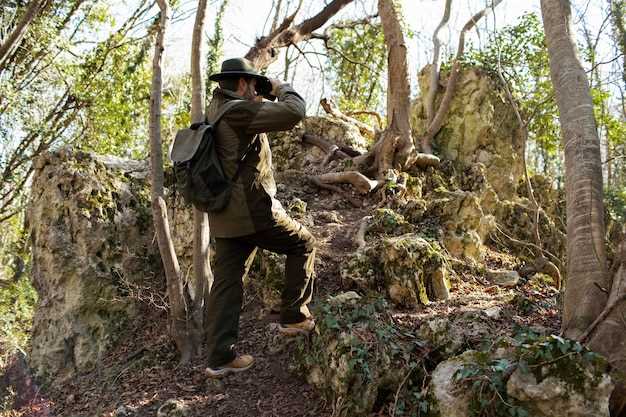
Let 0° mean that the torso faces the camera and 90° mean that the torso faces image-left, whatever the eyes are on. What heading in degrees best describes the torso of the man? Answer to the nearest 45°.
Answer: approximately 270°

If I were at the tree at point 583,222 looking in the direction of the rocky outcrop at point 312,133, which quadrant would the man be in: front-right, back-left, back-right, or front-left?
front-left

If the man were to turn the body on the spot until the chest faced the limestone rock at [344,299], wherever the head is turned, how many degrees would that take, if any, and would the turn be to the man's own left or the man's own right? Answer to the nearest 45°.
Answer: approximately 45° to the man's own left

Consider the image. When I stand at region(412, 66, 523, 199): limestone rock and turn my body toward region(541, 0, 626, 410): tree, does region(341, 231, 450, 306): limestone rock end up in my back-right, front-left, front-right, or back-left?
front-right

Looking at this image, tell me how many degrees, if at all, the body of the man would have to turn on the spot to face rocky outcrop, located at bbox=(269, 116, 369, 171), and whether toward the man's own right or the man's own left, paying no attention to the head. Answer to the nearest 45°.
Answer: approximately 90° to the man's own left

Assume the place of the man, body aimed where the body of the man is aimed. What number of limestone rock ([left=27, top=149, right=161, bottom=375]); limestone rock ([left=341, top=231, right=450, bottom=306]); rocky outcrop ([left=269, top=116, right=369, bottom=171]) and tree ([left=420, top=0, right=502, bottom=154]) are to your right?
0

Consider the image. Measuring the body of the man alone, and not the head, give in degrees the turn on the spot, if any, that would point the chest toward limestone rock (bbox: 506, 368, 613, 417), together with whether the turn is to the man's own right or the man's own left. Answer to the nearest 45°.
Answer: approximately 45° to the man's own right

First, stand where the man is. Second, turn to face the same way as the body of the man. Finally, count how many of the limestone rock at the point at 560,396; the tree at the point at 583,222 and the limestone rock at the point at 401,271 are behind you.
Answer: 0

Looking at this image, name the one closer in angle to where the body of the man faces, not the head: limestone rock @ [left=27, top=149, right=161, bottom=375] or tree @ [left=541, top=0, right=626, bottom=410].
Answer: the tree

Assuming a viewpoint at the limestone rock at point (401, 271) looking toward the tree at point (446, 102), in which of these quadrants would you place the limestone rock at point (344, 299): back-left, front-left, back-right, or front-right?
back-left

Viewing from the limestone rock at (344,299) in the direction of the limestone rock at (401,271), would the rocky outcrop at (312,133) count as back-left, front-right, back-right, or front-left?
front-left

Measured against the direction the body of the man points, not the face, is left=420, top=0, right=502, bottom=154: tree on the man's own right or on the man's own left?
on the man's own left

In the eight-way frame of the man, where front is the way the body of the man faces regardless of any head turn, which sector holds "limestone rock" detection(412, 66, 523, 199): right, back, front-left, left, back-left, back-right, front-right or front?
front-left

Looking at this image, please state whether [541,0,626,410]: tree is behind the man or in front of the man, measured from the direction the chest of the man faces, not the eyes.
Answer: in front

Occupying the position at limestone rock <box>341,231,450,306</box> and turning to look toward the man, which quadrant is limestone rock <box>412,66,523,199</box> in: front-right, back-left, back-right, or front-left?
back-right

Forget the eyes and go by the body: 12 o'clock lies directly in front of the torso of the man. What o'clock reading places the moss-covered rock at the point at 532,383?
The moss-covered rock is roughly at 1 o'clock from the man.

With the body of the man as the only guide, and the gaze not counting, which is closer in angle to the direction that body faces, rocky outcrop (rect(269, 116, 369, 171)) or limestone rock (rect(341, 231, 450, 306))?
the limestone rock
